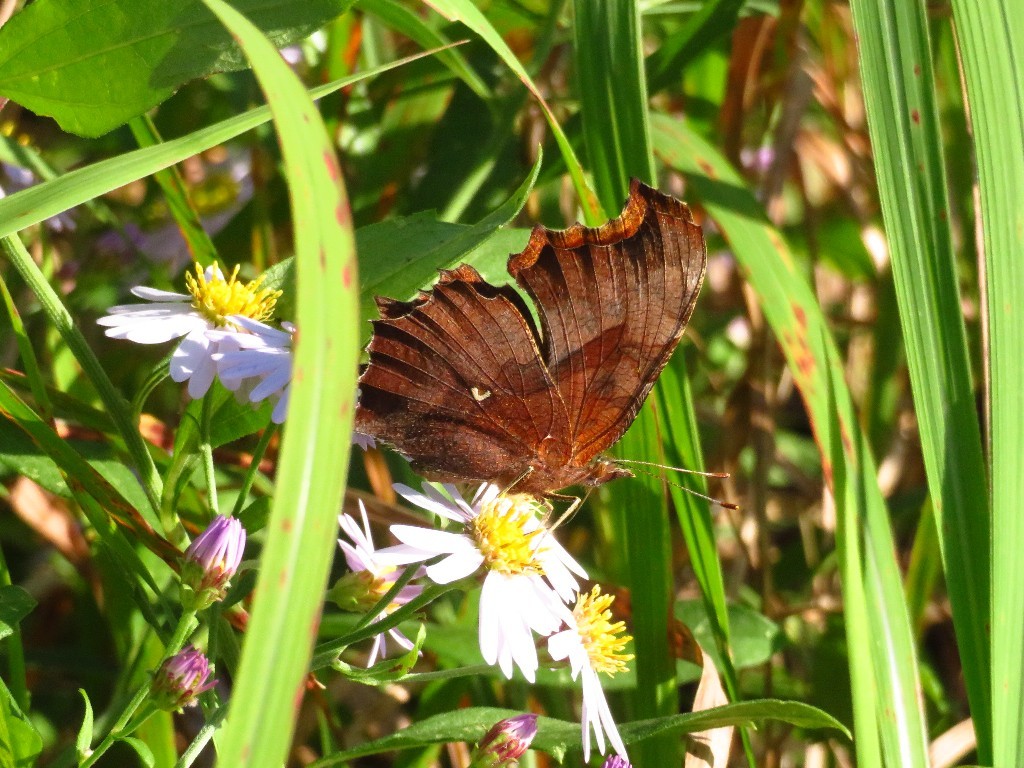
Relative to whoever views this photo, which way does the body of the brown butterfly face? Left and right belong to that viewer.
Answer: facing to the right of the viewer
